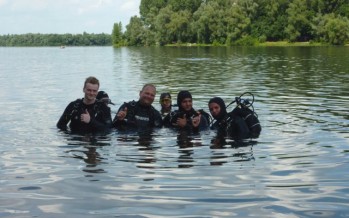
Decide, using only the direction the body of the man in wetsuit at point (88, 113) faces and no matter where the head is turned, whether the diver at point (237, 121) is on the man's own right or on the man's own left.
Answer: on the man's own left

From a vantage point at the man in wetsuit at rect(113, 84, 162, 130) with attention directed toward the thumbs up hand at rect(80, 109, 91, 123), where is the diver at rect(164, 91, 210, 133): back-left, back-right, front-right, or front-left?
back-left

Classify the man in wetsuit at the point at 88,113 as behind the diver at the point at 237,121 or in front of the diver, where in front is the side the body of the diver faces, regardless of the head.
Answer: in front

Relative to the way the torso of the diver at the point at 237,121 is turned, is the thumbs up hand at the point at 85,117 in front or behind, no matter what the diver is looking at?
in front

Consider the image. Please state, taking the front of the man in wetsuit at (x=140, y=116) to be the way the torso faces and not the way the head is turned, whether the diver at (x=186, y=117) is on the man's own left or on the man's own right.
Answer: on the man's own left

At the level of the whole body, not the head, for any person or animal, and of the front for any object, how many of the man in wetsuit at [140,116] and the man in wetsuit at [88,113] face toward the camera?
2

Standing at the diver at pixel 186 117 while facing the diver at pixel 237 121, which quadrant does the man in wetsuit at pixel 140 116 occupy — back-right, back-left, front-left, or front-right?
back-right

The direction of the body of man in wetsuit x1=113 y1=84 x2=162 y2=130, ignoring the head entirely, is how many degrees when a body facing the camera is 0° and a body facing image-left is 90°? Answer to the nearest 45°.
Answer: approximately 0°

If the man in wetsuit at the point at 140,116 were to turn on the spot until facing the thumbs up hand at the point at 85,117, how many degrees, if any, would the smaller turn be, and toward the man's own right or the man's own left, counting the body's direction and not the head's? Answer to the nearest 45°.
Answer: approximately 45° to the man's own right

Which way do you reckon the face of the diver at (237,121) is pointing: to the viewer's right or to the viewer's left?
to the viewer's left
